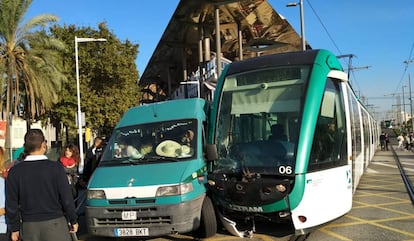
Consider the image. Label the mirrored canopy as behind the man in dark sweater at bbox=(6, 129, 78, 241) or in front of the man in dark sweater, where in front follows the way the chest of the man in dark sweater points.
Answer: in front

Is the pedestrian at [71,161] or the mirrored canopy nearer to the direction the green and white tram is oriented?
the pedestrian

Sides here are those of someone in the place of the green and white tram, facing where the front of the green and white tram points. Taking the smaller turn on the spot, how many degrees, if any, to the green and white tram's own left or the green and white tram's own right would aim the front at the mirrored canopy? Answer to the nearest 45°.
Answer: approximately 135° to the green and white tram's own right

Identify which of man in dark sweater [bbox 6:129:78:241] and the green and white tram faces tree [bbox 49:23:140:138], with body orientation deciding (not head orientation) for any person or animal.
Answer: the man in dark sweater

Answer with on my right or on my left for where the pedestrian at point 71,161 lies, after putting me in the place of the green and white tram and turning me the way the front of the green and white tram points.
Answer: on my right

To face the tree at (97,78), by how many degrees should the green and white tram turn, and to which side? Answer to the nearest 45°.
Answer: approximately 90° to its right

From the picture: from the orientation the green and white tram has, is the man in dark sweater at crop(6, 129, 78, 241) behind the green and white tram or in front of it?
in front

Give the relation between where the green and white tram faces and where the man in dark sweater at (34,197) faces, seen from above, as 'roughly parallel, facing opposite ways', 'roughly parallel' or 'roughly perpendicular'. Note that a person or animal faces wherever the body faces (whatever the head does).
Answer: roughly parallel, facing opposite ways
